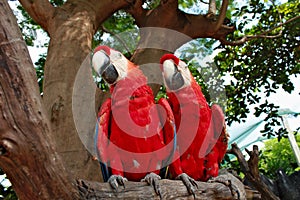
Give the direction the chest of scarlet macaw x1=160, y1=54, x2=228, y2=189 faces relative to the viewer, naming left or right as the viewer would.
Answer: facing the viewer and to the left of the viewer

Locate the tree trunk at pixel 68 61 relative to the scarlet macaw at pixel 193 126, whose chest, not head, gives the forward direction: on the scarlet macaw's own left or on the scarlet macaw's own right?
on the scarlet macaw's own right

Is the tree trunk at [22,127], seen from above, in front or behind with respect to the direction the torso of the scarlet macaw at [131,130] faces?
in front

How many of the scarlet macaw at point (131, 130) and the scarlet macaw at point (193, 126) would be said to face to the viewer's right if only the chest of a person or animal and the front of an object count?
0

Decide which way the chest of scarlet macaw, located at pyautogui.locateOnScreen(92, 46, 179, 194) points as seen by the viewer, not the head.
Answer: toward the camera
